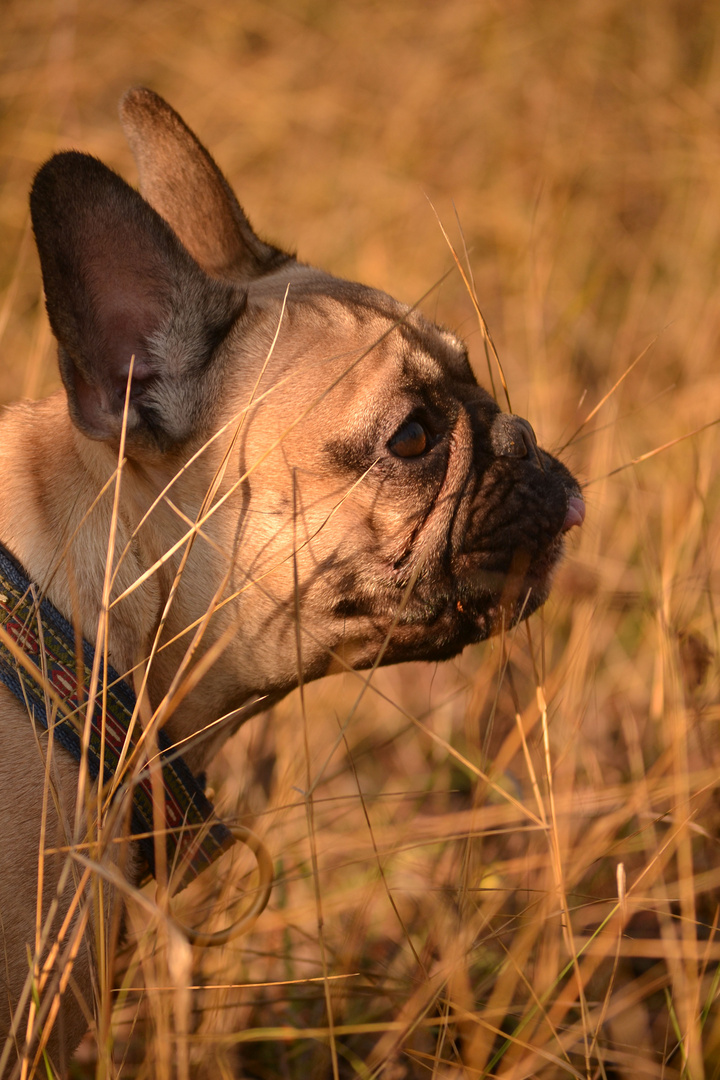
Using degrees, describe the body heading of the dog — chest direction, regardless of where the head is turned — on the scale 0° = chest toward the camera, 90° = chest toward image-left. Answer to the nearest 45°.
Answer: approximately 270°
